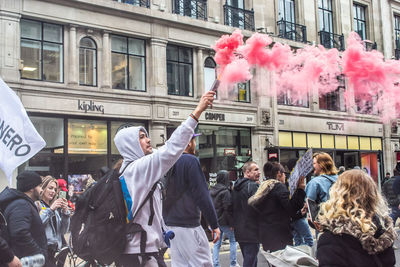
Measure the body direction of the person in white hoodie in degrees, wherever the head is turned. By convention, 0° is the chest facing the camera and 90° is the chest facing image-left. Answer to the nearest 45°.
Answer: approximately 270°

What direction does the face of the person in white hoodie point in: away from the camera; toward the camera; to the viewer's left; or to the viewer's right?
to the viewer's right

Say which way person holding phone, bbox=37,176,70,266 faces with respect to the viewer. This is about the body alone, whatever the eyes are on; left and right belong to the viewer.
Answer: facing the viewer and to the right of the viewer

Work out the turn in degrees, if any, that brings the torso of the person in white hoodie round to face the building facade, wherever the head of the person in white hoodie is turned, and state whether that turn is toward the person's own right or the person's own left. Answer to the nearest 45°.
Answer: approximately 90° to the person's own left

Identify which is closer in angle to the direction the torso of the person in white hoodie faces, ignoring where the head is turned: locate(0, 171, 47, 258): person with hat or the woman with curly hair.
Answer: the woman with curly hair

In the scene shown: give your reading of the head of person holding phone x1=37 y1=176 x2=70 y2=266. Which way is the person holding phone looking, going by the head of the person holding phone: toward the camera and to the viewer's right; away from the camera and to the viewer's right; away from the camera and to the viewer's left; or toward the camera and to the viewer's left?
toward the camera and to the viewer's right

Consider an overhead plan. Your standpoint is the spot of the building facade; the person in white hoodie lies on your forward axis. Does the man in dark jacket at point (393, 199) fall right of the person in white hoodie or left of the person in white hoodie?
left

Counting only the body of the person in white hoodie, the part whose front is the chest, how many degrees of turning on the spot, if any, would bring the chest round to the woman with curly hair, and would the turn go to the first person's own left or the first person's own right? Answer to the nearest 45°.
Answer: approximately 45° to the first person's own right
